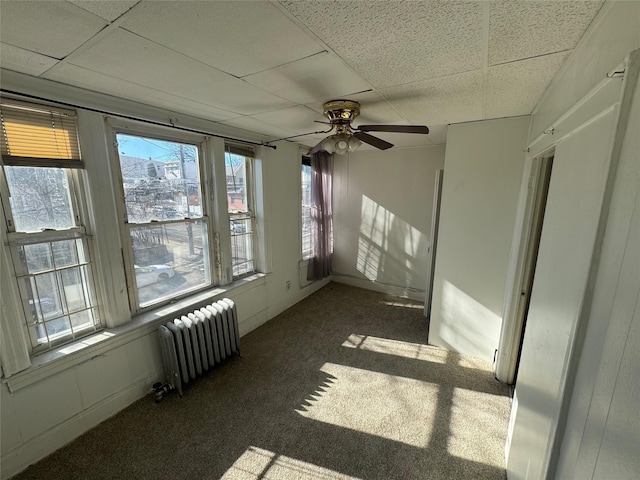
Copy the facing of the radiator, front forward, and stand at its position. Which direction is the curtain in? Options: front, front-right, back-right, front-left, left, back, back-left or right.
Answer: left

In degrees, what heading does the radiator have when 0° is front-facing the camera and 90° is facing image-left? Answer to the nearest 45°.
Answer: approximately 315°

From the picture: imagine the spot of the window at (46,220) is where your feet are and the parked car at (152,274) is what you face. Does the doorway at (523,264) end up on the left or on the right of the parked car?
right

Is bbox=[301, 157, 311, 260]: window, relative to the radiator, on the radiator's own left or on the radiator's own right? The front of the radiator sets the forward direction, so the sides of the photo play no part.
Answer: on the radiator's own left
